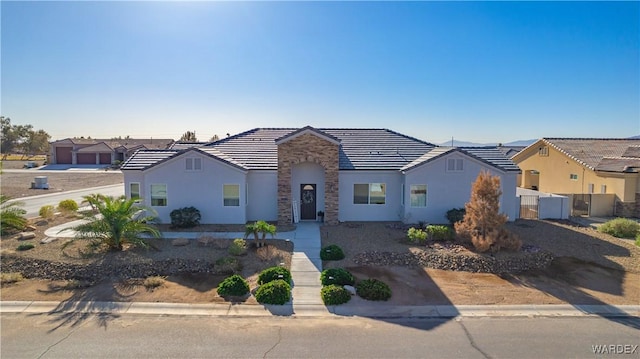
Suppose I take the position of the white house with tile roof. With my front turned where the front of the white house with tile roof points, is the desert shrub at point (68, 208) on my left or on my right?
on my right

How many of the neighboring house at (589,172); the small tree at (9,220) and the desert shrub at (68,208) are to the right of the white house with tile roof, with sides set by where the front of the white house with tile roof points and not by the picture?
2

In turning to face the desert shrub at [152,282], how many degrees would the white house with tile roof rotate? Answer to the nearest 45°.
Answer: approximately 45° to its right

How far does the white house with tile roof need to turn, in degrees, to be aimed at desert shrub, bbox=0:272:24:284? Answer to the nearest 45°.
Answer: approximately 45° to its right

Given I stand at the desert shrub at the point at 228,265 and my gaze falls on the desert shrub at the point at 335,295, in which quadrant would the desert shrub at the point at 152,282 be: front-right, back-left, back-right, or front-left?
back-right

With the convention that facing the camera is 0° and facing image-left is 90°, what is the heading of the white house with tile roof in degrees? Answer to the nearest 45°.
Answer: approximately 0°

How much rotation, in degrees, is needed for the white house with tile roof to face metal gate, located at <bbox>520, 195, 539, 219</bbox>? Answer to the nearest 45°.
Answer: approximately 90° to its left

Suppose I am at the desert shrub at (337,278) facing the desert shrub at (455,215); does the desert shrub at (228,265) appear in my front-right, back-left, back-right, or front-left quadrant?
back-left
